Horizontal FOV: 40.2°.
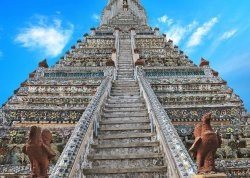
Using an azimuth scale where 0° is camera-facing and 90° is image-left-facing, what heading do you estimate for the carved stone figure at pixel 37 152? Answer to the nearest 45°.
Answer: approximately 0°

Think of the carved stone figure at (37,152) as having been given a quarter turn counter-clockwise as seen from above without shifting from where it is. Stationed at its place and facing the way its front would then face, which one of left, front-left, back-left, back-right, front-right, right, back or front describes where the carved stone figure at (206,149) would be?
front

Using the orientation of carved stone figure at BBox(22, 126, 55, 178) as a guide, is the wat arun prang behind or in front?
behind
